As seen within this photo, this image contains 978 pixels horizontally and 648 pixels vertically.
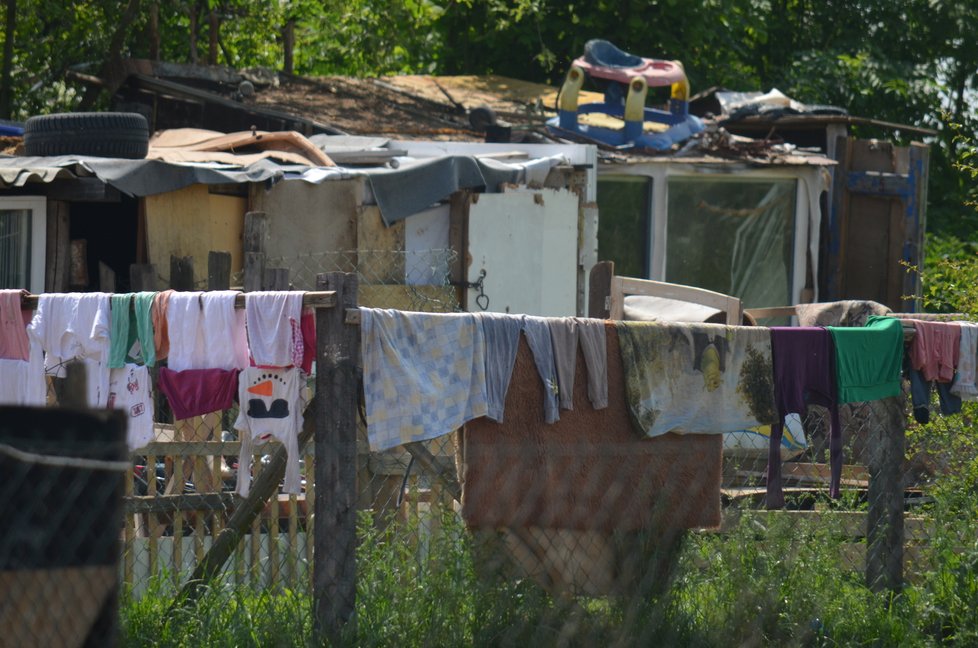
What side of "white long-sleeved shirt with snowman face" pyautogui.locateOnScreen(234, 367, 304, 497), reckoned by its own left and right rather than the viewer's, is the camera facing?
front

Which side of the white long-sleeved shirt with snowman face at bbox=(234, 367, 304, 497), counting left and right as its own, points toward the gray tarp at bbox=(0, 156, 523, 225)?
back

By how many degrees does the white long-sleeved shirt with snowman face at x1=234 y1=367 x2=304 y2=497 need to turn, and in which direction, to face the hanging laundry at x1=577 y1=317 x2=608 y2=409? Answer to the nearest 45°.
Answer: approximately 90° to its left

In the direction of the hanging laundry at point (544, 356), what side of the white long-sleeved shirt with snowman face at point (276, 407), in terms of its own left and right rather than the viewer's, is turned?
left

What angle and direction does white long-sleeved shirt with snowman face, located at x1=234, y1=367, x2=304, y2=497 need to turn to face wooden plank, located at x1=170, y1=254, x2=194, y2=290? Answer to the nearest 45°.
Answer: approximately 180°

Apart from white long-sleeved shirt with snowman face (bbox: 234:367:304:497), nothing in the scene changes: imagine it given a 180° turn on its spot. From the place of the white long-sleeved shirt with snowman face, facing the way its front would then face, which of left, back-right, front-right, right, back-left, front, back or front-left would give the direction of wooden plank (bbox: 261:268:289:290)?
front

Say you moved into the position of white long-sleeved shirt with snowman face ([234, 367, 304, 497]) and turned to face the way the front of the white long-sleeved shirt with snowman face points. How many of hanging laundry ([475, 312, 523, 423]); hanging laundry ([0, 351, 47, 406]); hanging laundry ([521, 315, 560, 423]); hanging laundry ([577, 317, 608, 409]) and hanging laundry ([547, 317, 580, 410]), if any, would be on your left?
4

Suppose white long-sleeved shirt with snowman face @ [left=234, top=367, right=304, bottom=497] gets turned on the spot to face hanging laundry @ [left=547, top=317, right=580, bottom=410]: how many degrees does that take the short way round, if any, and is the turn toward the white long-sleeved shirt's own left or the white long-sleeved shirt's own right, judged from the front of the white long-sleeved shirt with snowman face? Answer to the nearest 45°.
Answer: approximately 90° to the white long-sleeved shirt's own left

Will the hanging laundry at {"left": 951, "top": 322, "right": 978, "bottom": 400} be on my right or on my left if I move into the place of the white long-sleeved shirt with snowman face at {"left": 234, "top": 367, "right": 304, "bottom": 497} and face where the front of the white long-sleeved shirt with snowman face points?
on my left

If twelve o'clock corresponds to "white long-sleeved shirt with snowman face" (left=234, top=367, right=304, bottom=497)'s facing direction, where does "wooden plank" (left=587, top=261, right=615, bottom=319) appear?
The wooden plank is roughly at 7 o'clock from the white long-sleeved shirt with snowman face.

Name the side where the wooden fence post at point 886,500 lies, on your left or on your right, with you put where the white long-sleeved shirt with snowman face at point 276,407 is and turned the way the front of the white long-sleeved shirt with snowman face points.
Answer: on your left

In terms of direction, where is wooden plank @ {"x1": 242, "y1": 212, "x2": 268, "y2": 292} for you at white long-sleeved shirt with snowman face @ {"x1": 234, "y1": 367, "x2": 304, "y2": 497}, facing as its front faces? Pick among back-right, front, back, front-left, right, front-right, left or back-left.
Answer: back

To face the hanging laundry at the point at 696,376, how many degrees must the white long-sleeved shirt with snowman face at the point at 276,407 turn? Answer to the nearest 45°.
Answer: approximately 90° to its left

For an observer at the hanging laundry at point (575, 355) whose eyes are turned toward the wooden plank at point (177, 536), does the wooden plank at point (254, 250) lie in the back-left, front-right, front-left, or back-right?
front-right

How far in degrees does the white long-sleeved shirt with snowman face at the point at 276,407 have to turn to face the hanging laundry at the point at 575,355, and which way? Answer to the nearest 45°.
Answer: approximately 90° to its left
